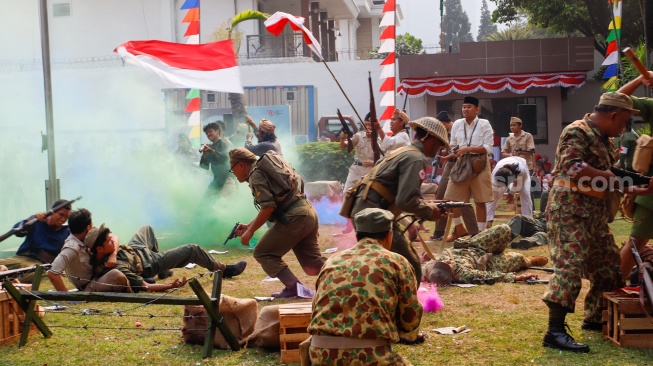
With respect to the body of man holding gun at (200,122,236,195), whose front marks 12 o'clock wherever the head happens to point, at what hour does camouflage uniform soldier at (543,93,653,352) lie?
The camouflage uniform soldier is roughly at 10 o'clock from the man holding gun.

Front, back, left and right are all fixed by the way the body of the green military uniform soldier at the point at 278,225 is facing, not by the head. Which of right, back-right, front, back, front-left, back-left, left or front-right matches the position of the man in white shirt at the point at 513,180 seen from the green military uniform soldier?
back-right

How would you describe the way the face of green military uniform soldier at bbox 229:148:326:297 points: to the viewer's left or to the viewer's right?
to the viewer's left

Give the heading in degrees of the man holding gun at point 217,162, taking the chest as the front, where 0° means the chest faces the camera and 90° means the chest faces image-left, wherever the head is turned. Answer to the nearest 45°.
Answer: approximately 45°

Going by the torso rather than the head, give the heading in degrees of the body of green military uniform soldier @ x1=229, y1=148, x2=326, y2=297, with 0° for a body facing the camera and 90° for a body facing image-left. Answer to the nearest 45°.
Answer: approximately 90°

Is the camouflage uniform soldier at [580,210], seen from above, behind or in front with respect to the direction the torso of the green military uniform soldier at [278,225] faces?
behind

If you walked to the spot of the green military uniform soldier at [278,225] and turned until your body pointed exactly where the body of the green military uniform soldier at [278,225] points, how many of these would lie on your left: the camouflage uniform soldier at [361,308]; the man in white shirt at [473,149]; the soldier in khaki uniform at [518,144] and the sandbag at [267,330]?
2

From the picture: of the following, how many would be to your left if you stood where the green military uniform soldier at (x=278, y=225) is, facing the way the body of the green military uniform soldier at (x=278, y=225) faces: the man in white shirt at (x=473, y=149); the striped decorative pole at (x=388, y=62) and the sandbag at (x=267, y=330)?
1

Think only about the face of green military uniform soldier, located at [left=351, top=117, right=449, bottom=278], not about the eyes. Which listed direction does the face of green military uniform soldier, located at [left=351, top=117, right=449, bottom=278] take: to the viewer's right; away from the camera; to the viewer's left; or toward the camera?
to the viewer's right
